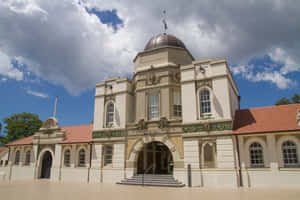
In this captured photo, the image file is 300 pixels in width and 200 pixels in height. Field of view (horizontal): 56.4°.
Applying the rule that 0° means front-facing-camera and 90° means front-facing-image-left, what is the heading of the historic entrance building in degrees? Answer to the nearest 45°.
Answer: approximately 45°

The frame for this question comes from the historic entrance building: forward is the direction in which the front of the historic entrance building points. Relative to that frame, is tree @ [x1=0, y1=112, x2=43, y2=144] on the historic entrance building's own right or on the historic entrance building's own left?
on the historic entrance building's own right

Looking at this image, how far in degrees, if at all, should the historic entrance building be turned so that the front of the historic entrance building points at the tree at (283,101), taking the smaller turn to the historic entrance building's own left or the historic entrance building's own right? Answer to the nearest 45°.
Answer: approximately 180°
